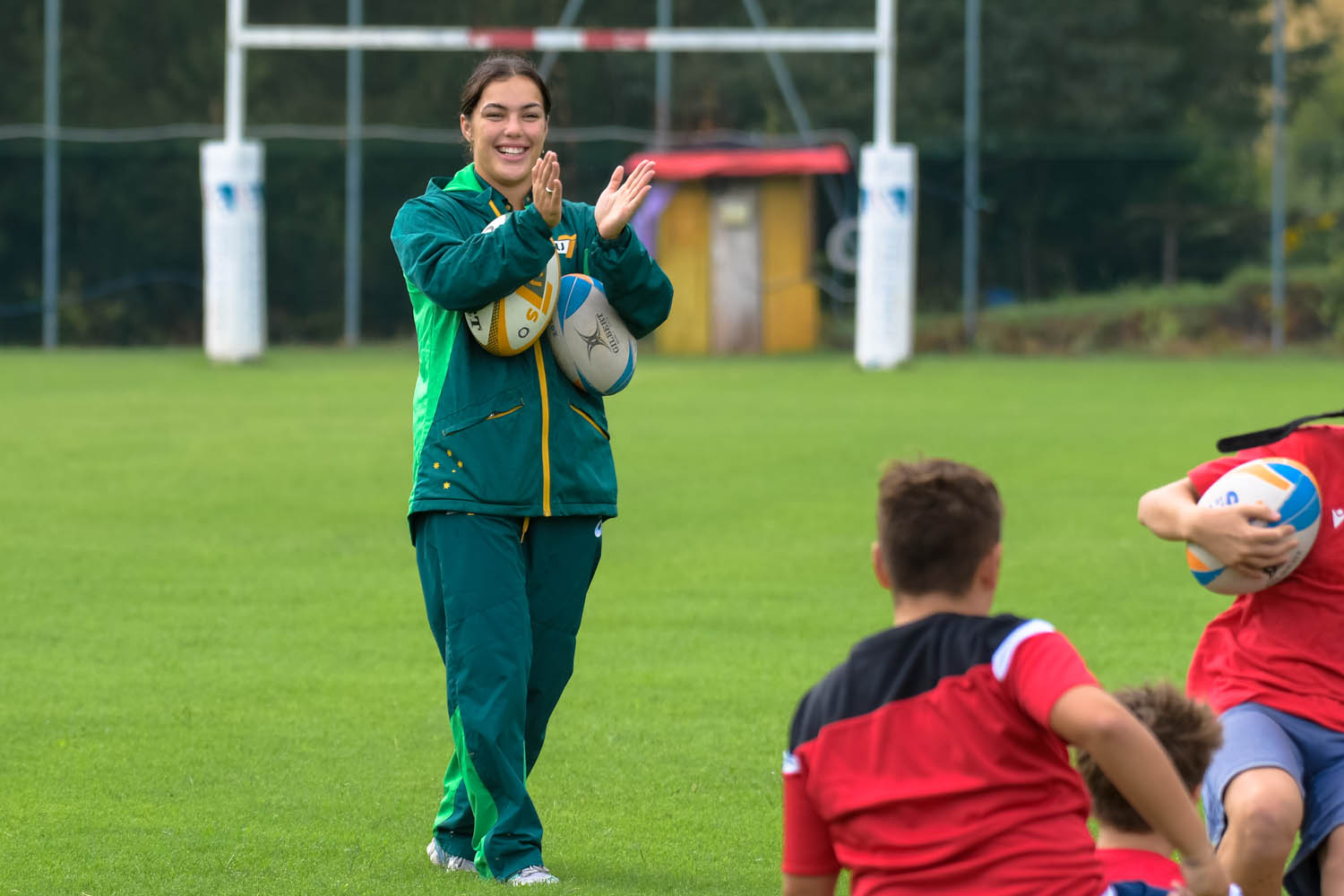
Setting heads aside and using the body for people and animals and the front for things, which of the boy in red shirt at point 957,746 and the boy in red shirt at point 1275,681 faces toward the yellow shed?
the boy in red shirt at point 957,746

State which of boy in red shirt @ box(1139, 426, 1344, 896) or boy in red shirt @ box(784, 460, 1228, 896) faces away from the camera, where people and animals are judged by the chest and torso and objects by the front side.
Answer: boy in red shirt @ box(784, 460, 1228, 896)

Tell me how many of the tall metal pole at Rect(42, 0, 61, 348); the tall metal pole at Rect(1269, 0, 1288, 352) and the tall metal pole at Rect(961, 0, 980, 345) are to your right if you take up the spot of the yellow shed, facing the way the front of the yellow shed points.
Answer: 1

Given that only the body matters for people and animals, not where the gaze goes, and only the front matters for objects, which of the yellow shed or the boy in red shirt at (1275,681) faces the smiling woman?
the yellow shed

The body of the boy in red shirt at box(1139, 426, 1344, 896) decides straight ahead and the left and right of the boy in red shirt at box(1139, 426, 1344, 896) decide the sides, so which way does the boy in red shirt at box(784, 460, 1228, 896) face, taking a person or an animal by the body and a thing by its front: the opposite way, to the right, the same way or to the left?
the opposite way

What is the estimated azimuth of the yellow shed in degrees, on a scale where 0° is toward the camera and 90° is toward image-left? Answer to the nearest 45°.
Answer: approximately 0°

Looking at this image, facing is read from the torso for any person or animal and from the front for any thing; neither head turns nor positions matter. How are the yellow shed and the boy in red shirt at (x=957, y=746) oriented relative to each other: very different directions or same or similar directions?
very different directions

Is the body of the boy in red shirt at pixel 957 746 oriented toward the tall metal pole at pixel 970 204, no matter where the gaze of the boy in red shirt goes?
yes

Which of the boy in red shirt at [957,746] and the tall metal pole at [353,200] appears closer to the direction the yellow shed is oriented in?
the boy in red shirt

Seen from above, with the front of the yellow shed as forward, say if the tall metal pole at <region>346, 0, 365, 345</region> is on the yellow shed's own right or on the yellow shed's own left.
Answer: on the yellow shed's own right

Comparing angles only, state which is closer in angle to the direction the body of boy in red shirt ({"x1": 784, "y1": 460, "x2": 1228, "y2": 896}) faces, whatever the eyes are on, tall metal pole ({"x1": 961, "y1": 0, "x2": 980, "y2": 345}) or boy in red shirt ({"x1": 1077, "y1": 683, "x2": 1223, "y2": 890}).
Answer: the tall metal pole

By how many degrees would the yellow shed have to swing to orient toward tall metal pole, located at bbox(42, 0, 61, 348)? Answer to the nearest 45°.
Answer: approximately 90° to its right

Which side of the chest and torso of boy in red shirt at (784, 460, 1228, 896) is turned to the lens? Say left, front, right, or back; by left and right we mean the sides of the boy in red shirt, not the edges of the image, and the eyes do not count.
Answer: back
